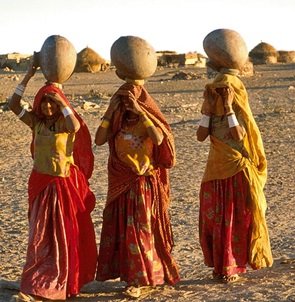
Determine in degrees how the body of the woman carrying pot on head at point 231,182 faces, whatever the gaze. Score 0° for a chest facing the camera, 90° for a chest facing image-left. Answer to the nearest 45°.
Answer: approximately 45°

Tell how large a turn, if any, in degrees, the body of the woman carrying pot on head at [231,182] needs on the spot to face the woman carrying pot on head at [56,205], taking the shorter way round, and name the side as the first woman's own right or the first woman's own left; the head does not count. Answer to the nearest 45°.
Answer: approximately 45° to the first woman's own right

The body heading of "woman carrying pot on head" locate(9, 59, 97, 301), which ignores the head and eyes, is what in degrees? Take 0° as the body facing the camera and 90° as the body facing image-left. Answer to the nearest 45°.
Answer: approximately 45°

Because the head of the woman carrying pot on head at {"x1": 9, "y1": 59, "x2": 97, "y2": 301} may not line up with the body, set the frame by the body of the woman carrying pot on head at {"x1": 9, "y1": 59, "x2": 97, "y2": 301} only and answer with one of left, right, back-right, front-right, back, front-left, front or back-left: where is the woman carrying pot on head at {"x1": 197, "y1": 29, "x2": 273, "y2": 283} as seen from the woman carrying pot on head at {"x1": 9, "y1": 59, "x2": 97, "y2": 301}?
back-left

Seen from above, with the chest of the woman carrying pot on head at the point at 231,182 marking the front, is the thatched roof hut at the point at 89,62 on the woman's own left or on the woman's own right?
on the woman's own right

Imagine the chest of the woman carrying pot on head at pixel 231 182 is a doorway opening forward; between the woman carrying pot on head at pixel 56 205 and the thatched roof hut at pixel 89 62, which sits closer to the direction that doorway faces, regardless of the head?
the woman carrying pot on head
